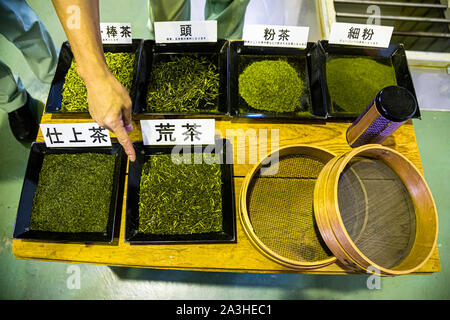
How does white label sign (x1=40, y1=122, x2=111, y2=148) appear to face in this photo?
toward the camera

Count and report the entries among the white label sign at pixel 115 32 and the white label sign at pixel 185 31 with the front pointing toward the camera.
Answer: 2

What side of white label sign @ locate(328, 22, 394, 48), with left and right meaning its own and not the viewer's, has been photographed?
front

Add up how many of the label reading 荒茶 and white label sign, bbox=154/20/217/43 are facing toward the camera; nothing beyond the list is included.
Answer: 2

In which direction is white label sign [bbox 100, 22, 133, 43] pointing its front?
toward the camera
